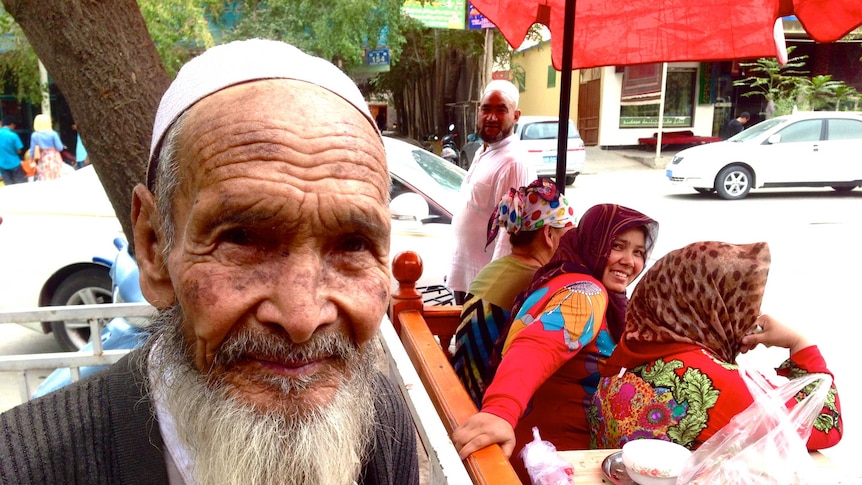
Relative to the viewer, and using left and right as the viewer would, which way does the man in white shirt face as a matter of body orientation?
facing the viewer and to the left of the viewer

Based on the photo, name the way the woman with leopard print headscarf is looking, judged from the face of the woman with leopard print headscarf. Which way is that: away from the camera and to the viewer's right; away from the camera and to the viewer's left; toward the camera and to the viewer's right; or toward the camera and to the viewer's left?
away from the camera and to the viewer's right

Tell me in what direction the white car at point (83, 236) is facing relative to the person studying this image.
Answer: facing to the right of the viewer

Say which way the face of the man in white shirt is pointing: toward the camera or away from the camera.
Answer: toward the camera

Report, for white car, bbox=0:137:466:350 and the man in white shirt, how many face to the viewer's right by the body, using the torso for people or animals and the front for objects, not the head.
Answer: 1

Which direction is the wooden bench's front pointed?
to the viewer's right

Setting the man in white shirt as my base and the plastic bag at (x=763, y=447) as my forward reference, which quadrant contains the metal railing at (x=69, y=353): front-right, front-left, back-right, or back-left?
front-right

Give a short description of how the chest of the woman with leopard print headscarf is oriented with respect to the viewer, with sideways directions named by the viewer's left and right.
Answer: facing away from the viewer and to the right of the viewer

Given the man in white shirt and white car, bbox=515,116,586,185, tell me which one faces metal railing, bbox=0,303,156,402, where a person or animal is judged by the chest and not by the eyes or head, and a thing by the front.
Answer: the man in white shirt

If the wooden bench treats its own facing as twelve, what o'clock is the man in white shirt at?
The man in white shirt is roughly at 9 o'clock from the wooden bench.

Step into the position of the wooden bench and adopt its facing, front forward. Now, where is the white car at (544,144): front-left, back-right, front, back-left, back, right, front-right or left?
left

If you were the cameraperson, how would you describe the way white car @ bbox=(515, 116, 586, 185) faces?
facing away from the viewer

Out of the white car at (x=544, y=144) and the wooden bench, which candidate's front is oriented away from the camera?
the white car
